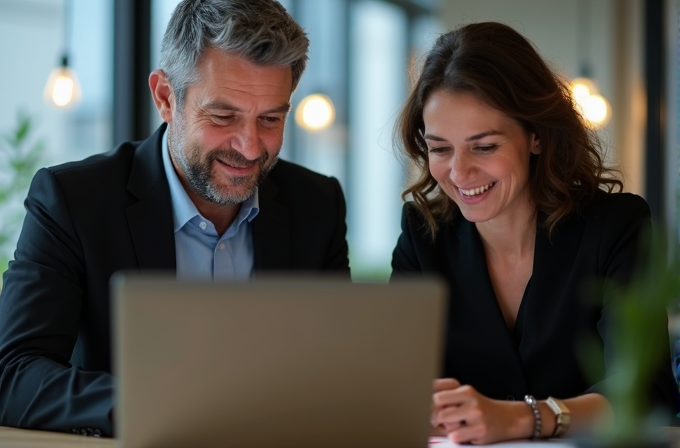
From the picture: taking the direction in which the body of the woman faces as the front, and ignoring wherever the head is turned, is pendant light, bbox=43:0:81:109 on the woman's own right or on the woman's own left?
on the woman's own right

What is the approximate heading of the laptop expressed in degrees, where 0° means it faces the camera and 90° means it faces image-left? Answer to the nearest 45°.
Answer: approximately 180°

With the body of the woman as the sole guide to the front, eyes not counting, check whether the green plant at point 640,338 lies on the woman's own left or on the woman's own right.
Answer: on the woman's own left

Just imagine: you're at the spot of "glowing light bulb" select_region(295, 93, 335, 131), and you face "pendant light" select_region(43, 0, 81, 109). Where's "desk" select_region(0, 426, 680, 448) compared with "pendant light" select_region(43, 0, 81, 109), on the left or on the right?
left

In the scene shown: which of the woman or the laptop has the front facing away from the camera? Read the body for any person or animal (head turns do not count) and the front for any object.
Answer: the laptop

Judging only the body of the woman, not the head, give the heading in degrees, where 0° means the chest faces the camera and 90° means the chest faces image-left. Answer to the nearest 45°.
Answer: approximately 45°

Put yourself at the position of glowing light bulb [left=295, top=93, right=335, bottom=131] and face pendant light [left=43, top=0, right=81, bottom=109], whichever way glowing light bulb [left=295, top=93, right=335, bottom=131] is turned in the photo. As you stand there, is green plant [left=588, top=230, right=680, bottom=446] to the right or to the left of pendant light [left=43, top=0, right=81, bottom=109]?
left

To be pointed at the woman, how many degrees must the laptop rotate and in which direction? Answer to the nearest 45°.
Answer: approximately 45° to its right

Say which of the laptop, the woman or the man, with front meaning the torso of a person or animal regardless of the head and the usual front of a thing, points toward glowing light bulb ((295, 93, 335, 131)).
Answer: the laptop

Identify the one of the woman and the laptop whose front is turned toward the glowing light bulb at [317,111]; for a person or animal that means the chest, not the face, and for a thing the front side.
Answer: the laptop
